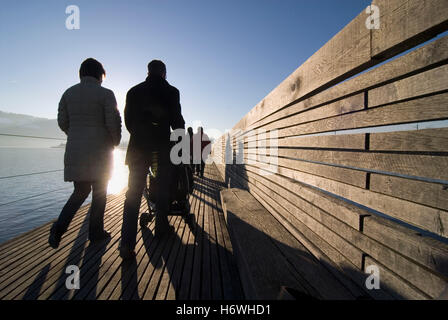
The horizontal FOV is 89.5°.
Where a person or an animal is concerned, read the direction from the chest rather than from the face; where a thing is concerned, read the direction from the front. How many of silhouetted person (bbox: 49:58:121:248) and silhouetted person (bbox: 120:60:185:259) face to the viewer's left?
0

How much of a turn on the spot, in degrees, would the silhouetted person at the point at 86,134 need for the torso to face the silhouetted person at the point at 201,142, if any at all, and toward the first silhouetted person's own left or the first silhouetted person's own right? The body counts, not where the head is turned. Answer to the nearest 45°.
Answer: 0° — they already face them

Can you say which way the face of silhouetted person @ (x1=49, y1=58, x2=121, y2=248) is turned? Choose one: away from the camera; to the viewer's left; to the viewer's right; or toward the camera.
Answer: away from the camera

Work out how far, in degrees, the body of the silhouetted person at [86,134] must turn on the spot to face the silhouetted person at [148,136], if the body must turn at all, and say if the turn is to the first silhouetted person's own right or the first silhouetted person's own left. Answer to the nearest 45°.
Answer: approximately 90° to the first silhouetted person's own right

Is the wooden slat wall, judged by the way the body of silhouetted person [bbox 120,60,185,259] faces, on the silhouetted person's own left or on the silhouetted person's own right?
on the silhouetted person's own right

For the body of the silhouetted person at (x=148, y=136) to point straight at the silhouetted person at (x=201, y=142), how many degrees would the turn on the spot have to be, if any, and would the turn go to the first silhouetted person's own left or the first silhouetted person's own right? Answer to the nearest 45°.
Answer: approximately 45° to the first silhouetted person's own left

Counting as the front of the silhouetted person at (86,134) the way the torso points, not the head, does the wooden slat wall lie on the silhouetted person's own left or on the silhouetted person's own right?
on the silhouetted person's own right

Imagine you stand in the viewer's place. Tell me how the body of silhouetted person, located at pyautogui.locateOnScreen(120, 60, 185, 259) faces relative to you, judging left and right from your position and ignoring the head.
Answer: facing away from the viewer and to the right of the viewer

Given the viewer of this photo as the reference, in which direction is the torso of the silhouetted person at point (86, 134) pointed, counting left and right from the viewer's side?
facing away from the viewer and to the right of the viewer
